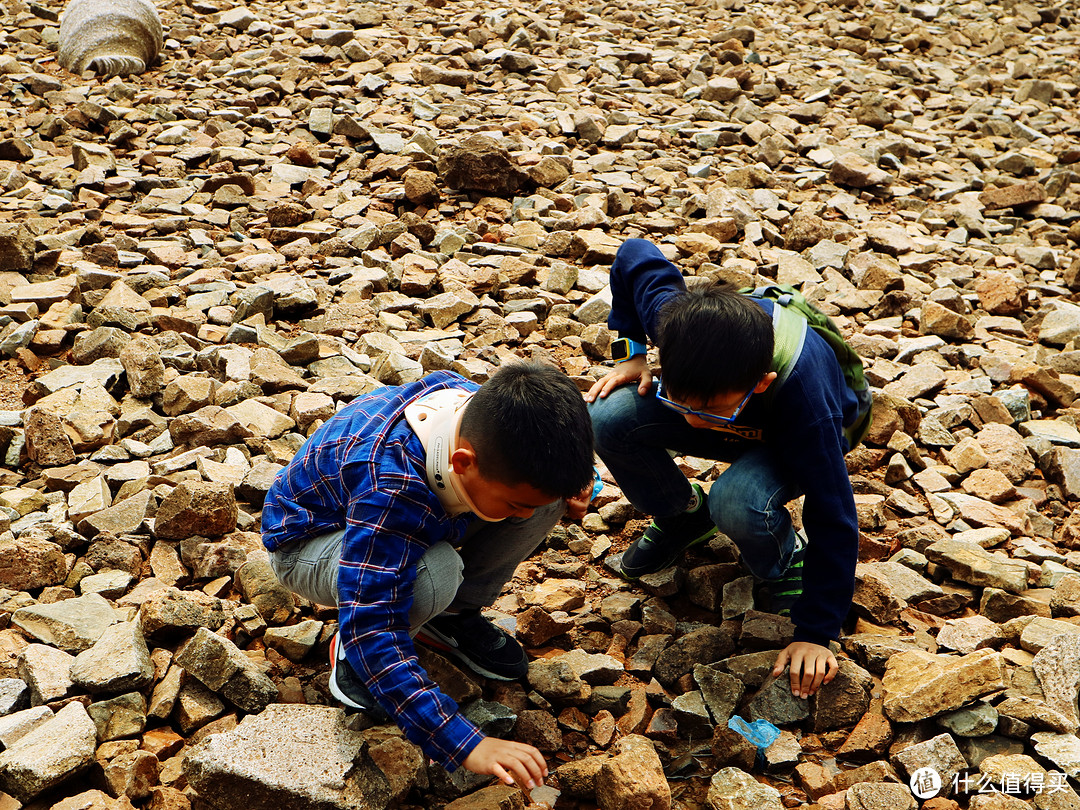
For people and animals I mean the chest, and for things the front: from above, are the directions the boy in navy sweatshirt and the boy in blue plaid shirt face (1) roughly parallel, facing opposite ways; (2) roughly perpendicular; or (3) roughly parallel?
roughly perpendicular

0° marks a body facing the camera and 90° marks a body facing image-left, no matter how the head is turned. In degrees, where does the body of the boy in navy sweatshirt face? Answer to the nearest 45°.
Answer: approximately 45°

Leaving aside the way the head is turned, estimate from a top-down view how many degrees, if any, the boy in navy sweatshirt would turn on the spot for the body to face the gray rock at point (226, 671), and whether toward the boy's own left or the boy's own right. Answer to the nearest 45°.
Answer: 0° — they already face it

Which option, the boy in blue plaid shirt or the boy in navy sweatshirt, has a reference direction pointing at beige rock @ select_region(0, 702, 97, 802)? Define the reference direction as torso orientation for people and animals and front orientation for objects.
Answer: the boy in navy sweatshirt

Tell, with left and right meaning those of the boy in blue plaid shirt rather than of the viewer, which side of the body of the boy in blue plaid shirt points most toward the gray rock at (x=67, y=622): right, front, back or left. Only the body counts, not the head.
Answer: back

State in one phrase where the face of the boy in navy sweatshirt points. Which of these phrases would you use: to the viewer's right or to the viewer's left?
to the viewer's left

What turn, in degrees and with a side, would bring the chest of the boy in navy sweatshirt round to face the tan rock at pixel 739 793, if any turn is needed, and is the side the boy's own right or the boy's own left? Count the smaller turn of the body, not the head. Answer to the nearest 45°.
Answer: approximately 45° to the boy's own left

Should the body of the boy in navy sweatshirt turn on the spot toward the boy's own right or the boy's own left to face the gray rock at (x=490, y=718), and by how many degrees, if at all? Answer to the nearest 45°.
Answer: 0° — they already face it

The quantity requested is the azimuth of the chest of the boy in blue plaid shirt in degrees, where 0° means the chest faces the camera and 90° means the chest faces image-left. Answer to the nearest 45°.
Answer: approximately 315°
